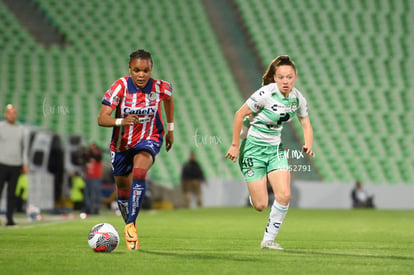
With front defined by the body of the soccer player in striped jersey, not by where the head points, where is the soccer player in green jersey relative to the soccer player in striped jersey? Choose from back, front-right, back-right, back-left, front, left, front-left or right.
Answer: left

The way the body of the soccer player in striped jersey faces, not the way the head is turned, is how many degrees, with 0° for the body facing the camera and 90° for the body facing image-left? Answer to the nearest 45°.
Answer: approximately 0°
